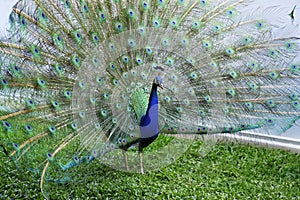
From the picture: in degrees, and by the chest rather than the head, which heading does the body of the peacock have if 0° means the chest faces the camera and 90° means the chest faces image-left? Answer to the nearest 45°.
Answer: approximately 315°
